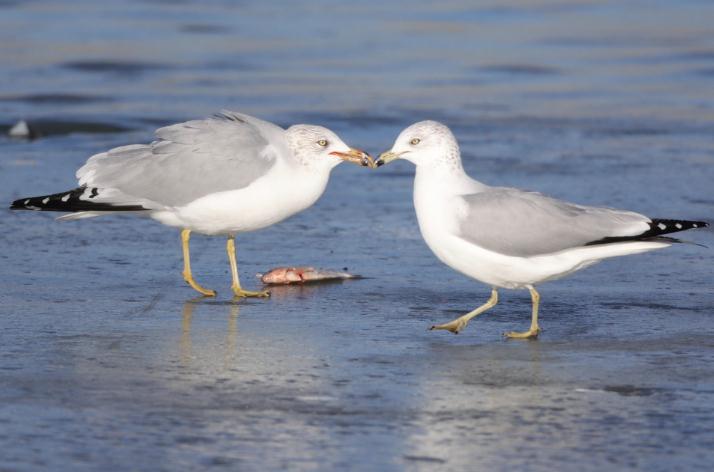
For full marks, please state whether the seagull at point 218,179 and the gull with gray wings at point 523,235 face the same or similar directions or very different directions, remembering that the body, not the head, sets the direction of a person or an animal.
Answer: very different directions

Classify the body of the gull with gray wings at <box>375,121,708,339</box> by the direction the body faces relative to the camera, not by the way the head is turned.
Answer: to the viewer's left

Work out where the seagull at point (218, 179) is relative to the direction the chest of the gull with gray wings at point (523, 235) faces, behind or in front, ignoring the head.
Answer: in front

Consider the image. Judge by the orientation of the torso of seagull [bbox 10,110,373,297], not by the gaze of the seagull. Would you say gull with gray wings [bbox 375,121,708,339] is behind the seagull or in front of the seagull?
in front

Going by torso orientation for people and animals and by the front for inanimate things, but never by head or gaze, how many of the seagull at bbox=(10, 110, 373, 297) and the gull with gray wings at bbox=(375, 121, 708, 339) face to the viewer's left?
1

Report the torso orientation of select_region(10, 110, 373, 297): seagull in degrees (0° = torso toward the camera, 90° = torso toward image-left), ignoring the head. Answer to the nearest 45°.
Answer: approximately 270°
